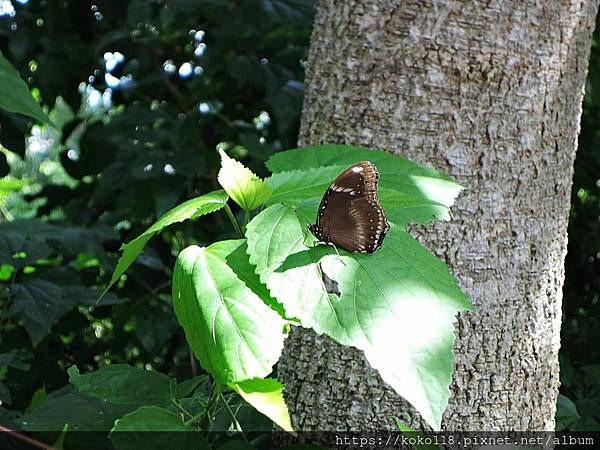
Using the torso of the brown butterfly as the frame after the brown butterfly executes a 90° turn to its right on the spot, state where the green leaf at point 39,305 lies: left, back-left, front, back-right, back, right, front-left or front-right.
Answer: front-left

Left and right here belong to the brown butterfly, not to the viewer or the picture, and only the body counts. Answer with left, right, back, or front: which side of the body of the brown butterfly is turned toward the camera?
left
